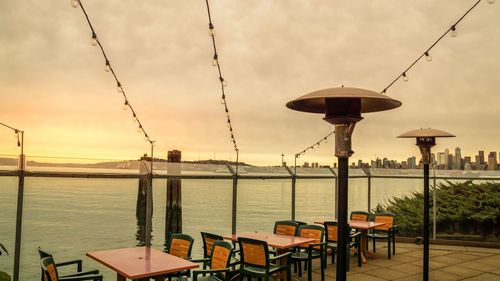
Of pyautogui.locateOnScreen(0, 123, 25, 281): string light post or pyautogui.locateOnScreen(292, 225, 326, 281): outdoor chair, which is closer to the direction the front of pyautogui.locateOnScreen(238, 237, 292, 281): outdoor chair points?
the outdoor chair

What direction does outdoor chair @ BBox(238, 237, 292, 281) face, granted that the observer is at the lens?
facing away from the viewer and to the right of the viewer

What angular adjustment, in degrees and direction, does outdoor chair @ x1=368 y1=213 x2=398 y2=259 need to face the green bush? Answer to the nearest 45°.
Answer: approximately 180°

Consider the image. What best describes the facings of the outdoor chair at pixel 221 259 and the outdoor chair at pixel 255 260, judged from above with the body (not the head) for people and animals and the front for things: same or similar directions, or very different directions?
very different directions

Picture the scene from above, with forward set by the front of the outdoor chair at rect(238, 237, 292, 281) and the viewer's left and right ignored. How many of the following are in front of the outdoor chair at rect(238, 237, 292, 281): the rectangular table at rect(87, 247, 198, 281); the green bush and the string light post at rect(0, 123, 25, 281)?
1

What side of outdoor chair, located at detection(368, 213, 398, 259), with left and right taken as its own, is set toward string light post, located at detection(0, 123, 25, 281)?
front

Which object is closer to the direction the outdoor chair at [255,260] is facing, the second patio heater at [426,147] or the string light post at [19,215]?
the second patio heater

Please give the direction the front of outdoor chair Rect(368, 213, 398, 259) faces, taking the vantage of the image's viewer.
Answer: facing the viewer and to the left of the viewer

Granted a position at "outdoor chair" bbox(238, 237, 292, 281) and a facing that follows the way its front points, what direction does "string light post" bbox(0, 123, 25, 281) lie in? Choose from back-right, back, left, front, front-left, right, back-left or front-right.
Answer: back-left
